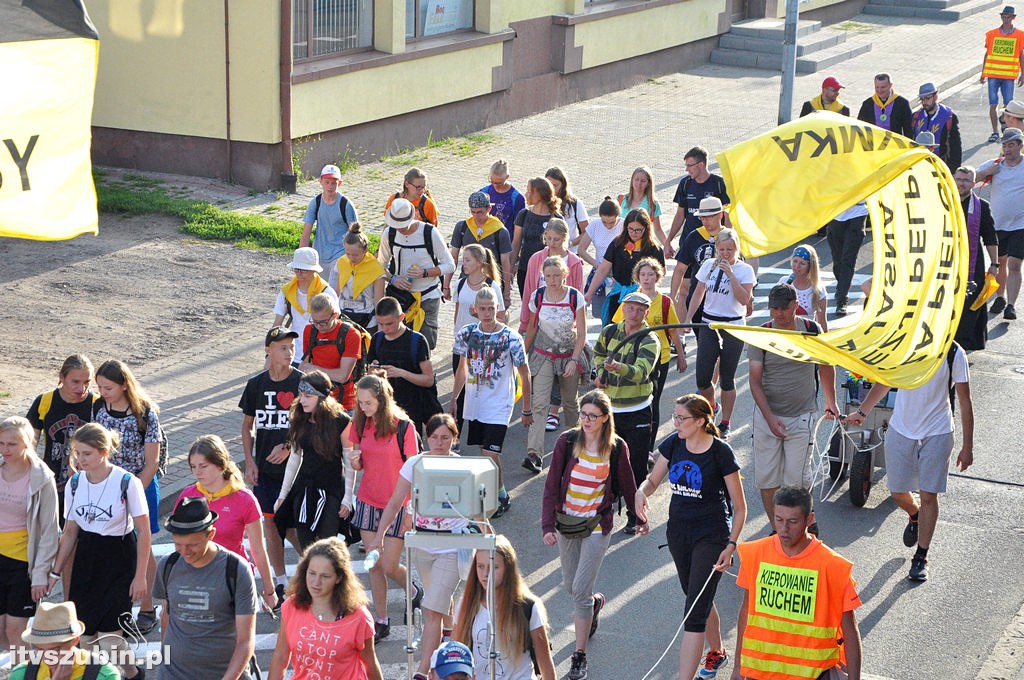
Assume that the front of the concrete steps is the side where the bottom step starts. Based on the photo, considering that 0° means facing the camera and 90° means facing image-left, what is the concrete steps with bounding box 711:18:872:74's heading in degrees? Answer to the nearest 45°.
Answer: approximately 315°

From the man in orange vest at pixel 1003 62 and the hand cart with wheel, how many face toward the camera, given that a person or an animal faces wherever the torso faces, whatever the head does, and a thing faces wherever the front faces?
2

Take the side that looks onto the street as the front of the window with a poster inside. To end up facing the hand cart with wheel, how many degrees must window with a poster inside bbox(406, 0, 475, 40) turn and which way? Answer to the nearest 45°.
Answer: approximately 45° to its right

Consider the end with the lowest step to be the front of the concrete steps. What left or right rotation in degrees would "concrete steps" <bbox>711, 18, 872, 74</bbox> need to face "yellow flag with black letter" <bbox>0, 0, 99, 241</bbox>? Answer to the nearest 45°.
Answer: approximately 45° to its right

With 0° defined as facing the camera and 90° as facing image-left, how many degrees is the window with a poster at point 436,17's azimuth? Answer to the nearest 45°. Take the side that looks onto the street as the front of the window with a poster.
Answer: approximately 315°

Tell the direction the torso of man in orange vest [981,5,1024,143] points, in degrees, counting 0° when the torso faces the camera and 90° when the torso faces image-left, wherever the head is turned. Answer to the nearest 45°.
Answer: approximately 0°

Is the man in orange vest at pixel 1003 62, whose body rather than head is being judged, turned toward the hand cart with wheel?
yes

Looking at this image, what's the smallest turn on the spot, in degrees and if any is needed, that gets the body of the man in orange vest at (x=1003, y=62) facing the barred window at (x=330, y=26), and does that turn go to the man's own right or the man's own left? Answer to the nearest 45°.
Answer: approximately 45° to the man's own right

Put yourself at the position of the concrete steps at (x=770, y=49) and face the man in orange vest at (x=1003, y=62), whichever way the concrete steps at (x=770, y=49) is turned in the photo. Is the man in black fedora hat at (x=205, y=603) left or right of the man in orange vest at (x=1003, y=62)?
right
